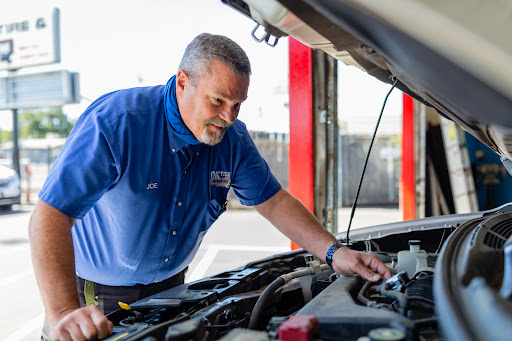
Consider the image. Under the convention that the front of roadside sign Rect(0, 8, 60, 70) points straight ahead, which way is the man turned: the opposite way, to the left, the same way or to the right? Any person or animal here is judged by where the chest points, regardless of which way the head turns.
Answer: to the left

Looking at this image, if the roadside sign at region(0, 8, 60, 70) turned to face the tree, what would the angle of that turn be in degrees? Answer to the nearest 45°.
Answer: approximately 135° to its right

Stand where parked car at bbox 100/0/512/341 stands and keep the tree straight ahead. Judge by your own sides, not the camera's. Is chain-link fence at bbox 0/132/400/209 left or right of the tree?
right

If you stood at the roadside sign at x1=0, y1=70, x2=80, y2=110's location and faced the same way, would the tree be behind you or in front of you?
behind

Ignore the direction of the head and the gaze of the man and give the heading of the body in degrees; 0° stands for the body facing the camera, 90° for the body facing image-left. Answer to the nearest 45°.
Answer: approximately 315°

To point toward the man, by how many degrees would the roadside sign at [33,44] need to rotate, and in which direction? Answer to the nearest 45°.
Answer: approximately 45° to its left

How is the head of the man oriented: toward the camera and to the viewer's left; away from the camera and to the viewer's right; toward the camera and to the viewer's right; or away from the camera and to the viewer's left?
toward the camera and to the viewer's right
